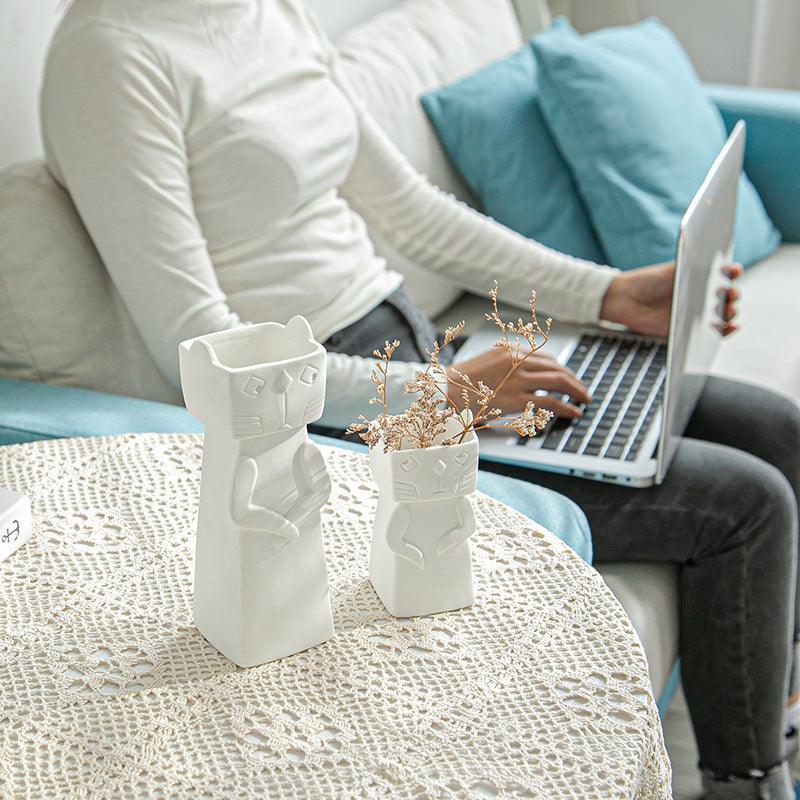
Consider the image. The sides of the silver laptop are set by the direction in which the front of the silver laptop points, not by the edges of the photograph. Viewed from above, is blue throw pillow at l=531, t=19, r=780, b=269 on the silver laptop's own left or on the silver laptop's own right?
on the silver laptop's own right

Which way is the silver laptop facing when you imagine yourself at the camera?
facing to the left of the viewer

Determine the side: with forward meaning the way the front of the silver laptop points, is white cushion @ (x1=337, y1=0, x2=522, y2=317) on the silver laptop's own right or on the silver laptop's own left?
on the silver laptop's own right

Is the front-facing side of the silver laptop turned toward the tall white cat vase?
no

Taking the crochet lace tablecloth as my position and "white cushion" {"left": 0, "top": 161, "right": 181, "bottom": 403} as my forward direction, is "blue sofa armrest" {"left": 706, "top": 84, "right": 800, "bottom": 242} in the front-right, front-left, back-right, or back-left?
front-right

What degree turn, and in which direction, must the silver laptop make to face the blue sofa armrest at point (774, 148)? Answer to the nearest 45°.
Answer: approximately 90° to its right

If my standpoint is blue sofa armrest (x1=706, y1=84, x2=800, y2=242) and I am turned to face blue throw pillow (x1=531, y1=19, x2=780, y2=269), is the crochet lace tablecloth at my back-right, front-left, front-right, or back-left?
front-left

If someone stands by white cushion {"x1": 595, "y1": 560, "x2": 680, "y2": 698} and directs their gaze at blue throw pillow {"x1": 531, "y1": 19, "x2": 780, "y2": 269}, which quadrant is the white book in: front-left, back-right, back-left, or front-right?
back-left

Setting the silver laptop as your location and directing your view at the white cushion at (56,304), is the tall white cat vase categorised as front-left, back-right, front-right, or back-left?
front-left

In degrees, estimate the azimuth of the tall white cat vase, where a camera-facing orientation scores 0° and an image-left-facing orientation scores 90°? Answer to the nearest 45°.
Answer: approximately 315°

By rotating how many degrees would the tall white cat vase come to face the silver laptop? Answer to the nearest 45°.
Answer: approximately 90° to its left

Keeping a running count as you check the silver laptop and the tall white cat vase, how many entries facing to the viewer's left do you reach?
1

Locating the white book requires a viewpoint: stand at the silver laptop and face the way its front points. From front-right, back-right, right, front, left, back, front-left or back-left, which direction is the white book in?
front-left

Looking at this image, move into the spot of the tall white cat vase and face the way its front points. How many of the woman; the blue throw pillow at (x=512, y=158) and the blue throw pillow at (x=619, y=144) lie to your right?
0

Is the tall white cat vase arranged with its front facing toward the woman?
no
